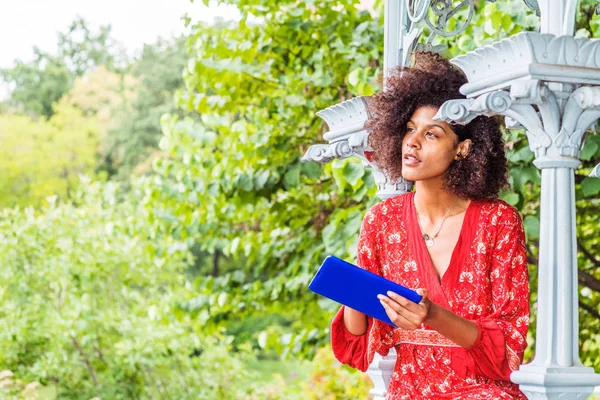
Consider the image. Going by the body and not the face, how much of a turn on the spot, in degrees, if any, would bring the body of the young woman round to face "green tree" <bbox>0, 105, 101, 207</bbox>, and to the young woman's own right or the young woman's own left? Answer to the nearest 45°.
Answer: approximately 135° to the young woman's own right

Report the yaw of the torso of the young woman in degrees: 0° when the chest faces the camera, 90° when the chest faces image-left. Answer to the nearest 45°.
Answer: approximately 0°

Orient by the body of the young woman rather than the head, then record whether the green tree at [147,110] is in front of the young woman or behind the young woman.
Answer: behind

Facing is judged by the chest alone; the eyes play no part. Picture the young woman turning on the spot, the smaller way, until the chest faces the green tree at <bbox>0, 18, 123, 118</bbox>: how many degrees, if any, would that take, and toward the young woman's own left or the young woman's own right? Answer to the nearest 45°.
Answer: approximately 135° to the young woman's own right

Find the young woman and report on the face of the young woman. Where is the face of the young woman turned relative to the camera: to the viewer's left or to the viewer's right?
to the viewer's left
